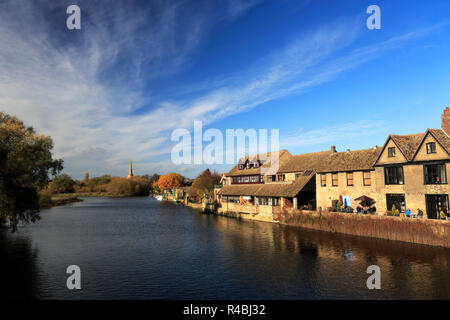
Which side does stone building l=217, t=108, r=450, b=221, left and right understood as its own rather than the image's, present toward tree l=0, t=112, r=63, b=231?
front

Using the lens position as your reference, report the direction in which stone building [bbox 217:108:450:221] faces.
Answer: facing the viewer and to the left of the viewer
